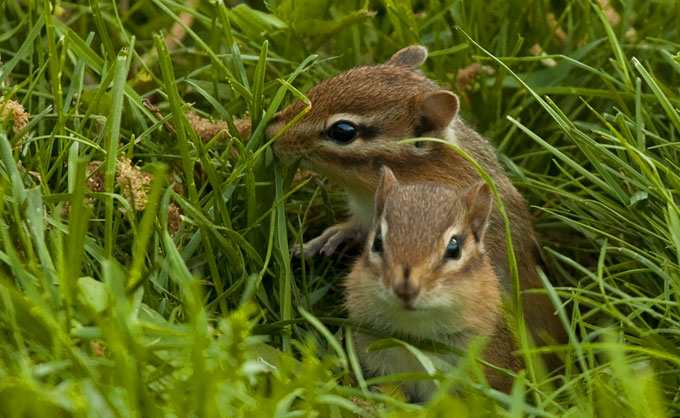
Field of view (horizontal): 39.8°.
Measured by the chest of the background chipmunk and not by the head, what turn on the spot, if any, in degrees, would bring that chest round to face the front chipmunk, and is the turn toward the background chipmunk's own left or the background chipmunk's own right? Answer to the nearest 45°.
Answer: approximately 90° to the background chipmunk's own left

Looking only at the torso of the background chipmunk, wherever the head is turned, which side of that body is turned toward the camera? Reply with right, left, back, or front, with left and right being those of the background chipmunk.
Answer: left

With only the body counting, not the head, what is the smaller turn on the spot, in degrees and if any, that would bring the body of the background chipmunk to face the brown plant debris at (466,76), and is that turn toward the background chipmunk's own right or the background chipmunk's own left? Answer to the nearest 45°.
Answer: approximately 135° to the background chipmunk's own right

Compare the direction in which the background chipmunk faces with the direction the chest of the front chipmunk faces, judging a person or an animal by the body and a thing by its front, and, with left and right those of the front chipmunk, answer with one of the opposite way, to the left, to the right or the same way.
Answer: to the right

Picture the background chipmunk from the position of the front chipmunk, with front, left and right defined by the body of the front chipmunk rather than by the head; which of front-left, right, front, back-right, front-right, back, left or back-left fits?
back

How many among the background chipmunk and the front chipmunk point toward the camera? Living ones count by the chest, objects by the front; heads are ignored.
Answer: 1

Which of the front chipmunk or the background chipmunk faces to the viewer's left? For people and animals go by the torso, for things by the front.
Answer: the background chipmunk

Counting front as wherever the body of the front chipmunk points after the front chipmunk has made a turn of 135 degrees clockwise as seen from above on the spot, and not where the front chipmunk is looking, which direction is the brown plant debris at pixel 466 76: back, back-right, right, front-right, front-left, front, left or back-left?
front-right
